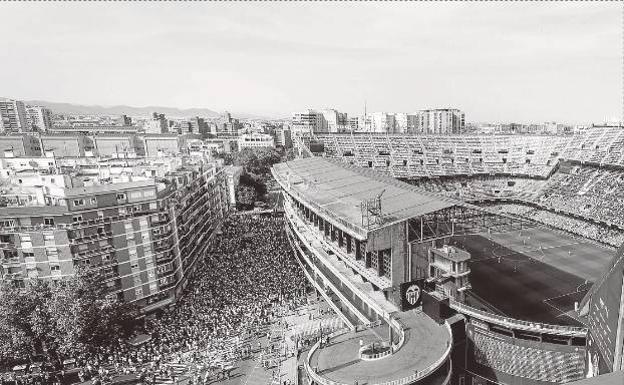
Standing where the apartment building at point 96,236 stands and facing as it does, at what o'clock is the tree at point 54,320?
The tree is roughly at 2 o'clock from the apartment building.

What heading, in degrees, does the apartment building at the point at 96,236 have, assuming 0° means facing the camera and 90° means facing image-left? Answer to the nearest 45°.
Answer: approximately 315°
